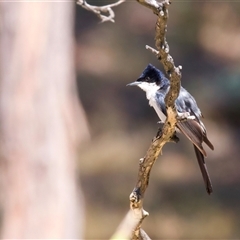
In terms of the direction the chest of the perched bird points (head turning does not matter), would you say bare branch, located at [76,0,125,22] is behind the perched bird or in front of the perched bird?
in front

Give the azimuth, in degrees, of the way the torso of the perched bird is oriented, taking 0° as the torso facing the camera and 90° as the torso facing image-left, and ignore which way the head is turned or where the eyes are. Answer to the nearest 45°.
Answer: approximately 90°

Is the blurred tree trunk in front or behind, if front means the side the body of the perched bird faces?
in front
